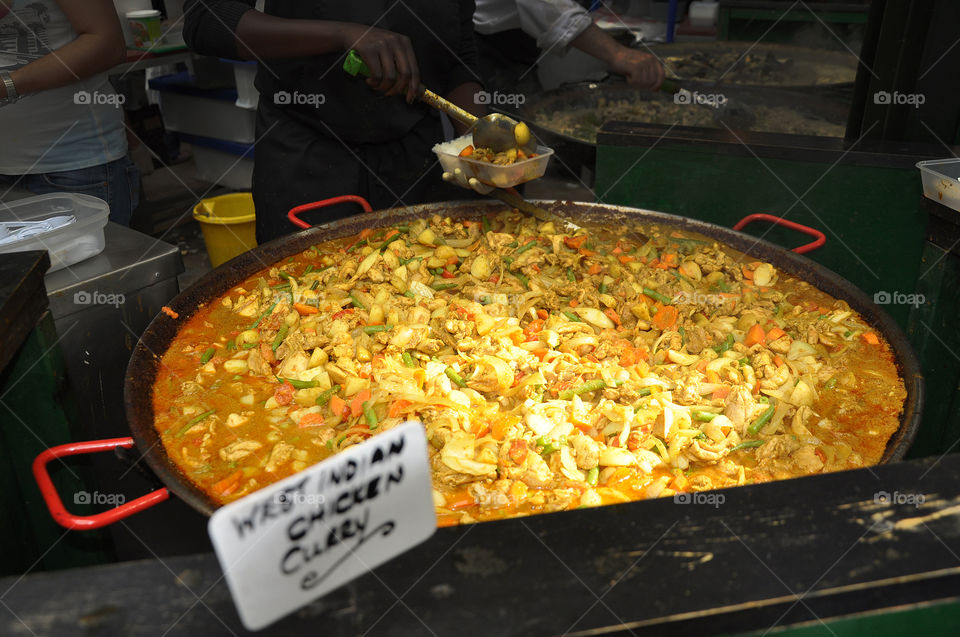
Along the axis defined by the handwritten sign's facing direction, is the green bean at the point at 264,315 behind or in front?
behind

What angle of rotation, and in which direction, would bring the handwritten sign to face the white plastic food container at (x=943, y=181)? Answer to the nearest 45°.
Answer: approximately 135° to its left

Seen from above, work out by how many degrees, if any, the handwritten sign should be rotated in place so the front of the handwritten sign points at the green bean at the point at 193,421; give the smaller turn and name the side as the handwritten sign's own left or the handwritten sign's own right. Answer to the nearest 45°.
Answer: approximately 180°

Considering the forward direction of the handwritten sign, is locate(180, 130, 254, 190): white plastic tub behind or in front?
behind

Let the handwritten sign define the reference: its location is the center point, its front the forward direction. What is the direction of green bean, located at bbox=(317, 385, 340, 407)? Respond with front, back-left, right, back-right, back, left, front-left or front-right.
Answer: back

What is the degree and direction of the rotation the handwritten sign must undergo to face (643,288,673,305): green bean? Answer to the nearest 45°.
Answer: approximately 135° to its left

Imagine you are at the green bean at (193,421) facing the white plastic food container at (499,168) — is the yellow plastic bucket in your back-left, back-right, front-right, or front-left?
front-left

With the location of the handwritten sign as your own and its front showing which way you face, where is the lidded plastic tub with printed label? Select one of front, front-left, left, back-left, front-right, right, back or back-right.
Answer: back

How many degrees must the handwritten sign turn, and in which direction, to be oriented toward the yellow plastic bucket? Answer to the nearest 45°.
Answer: approximately 180°

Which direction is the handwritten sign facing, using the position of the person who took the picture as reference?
facing the viewer
